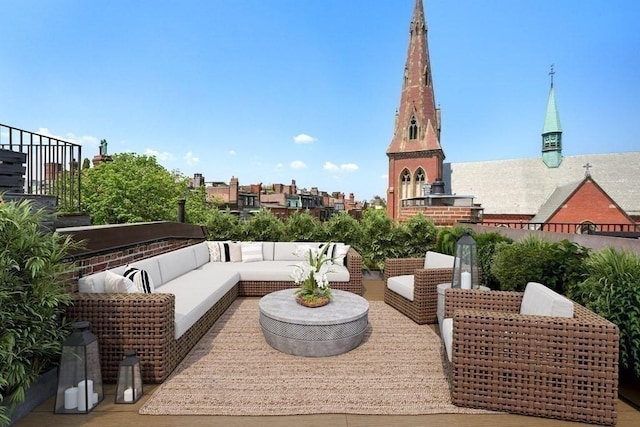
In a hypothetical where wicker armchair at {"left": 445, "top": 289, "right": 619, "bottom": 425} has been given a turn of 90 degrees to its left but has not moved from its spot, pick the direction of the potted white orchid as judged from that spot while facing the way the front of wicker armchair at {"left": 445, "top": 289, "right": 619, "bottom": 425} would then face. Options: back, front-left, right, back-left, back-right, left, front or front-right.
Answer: right

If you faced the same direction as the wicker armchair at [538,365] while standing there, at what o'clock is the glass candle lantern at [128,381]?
The glass candle lantern is roughly at 11 o'clock from the wicker armchair.

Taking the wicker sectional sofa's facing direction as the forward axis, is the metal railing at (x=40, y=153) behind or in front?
behind

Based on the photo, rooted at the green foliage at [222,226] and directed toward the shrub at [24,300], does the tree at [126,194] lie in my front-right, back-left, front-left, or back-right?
back-right

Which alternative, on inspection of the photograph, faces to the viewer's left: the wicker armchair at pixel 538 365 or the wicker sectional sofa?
the wicker armchair

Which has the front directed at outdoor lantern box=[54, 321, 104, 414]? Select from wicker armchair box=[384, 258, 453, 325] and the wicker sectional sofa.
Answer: the wicker armchair

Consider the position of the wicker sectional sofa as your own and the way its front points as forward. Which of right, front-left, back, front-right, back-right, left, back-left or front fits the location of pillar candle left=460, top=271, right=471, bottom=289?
front-left

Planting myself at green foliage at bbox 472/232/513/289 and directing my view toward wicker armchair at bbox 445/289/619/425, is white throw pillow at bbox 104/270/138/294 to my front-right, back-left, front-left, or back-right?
front-right

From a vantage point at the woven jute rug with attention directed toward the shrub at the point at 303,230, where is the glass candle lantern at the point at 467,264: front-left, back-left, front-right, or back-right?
front-right

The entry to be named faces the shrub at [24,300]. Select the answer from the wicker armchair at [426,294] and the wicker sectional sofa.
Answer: the wicker armchair

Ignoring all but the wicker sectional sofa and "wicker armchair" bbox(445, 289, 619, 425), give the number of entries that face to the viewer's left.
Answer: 1

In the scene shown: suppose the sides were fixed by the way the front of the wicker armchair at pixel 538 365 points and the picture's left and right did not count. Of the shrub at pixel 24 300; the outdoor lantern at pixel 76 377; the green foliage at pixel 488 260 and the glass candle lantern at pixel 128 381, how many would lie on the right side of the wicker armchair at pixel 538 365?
1

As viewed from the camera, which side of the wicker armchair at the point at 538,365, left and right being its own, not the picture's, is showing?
left

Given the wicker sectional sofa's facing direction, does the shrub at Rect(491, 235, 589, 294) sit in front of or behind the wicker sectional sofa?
in front

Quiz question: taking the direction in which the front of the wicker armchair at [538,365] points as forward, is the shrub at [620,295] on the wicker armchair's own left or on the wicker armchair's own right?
on the wicker armchair's own right

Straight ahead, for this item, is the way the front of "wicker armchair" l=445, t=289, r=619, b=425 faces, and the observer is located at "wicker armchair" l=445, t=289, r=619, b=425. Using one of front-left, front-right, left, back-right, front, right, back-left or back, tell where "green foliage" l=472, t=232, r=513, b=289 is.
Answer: right

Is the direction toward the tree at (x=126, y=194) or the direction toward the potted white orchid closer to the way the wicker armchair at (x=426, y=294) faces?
the potted white orchid

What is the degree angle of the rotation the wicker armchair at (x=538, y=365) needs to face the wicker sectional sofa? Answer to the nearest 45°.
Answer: approximately 45° to its left

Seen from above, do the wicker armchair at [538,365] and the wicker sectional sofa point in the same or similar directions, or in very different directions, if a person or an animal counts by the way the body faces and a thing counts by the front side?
very different directions
